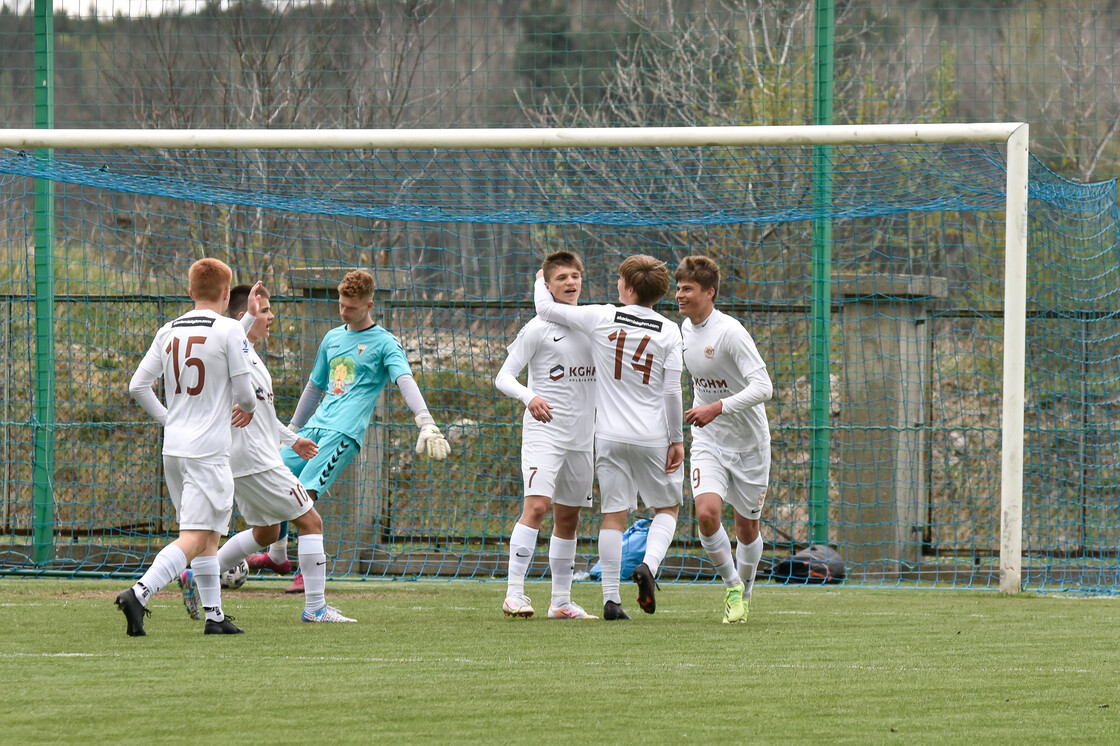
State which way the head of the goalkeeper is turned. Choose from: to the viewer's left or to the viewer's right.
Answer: to the viewer's left

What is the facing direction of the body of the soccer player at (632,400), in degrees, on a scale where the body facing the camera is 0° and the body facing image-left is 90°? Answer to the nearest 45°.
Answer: approximately 180°

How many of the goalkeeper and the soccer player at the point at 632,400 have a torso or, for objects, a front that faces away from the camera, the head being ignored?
1

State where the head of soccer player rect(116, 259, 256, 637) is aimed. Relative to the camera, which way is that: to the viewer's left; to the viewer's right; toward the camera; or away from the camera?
away from the camera

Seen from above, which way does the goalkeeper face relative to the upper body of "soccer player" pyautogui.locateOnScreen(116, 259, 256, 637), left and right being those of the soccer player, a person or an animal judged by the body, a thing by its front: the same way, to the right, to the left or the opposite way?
the opposite way

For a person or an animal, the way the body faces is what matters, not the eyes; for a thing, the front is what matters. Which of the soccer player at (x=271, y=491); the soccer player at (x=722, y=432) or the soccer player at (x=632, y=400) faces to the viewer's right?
the soccer player at (x=271, y=491)

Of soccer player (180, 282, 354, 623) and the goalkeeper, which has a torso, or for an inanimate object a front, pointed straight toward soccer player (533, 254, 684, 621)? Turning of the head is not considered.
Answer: soccer player (180, 282, 354, 623)

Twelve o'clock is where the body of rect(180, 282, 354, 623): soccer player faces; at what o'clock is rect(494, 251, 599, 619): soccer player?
rect(494, 251, 599, 619): soccer player is roughly at 12 o'clock from rect(180, 282, 354, 623): soccer player.

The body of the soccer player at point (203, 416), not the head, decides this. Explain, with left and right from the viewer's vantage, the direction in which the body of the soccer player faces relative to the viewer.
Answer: facing away from the viewer and to the right of the viewer

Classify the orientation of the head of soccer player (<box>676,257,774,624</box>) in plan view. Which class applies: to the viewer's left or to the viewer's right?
to the viewer's left
